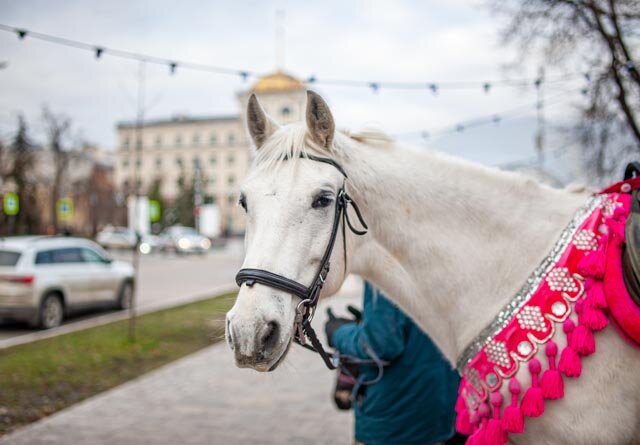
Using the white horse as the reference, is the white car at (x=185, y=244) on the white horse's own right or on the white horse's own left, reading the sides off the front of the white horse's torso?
on the white horse's own right

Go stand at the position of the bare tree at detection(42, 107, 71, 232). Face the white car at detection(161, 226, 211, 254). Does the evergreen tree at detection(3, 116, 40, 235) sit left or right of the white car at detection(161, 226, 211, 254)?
right

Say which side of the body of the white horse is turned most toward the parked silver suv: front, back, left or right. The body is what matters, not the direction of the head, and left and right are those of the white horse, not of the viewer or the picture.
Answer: right

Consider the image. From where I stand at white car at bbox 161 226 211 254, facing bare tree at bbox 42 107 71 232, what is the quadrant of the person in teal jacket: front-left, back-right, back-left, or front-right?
back-left

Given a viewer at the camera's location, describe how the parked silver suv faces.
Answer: facing away from the viewer and to the right of the viewer

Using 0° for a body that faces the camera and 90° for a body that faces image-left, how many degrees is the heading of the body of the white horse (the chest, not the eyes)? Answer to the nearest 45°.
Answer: approximately 45°

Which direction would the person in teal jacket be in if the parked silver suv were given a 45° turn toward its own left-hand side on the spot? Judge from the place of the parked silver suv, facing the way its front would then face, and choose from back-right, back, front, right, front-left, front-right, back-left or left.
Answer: back

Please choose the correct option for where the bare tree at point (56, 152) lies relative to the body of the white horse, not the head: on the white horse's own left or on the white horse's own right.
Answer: on the white horse's own right

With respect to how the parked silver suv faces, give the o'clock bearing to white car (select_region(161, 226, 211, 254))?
The white car is roughly at 11 o'clock from the parked silver suv.
